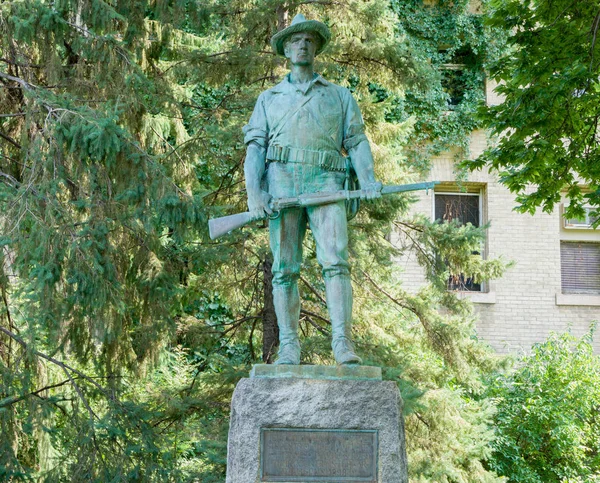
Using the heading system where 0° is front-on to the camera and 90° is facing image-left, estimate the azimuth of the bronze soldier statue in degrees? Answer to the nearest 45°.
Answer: approximately 0°
